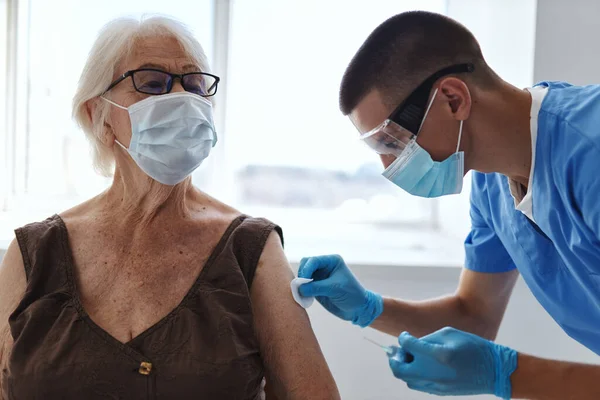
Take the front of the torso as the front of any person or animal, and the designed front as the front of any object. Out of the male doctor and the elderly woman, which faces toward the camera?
the elderly woman

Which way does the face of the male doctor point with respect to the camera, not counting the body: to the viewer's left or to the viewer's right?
to the viewer's left

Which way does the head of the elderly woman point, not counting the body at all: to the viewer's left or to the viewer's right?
to the viewer's right

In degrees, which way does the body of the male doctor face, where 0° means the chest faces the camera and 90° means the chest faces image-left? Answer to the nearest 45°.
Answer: approximately 90°

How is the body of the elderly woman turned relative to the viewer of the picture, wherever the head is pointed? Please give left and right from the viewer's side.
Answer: facing the viewer

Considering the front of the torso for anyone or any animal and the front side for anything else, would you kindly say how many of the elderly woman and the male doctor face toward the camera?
1
